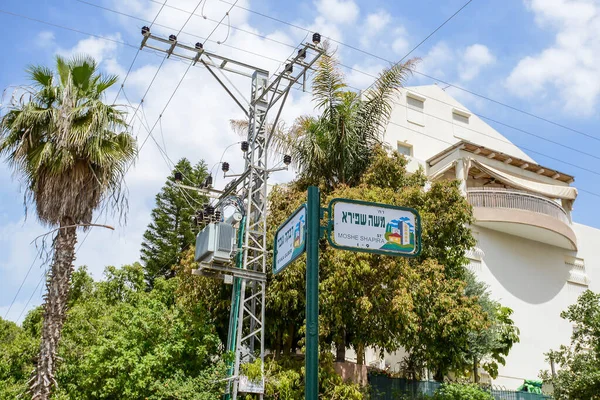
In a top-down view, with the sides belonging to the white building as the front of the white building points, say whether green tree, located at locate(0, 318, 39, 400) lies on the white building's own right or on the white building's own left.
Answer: on the white building's own right

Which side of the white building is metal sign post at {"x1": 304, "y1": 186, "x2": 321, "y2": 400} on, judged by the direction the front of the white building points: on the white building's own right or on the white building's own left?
on the white building's own right

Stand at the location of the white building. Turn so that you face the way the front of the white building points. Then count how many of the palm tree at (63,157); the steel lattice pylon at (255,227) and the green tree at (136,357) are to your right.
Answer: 3

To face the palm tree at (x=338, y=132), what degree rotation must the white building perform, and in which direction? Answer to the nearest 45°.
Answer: approximately 90° to its right
